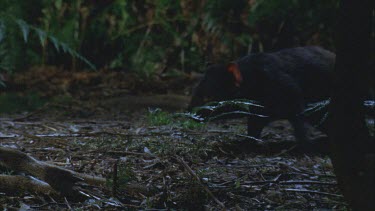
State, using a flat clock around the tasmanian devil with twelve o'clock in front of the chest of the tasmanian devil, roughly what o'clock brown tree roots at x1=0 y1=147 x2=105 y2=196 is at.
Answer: The brown tree roots is roughly at 10 o'clock from the tasmanian devil.

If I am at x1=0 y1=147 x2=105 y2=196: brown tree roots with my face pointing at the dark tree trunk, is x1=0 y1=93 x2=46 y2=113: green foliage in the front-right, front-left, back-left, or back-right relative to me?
back-left

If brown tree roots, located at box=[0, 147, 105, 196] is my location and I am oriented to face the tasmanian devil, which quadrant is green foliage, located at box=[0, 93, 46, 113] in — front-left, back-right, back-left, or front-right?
front-left

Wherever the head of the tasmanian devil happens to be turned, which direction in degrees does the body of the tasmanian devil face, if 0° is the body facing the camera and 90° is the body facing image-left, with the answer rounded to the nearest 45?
approximately 90°

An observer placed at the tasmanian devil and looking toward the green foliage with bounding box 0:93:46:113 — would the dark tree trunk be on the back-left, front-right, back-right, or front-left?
back-left

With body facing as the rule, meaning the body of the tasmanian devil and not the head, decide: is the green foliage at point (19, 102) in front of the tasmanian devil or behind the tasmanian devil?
in front

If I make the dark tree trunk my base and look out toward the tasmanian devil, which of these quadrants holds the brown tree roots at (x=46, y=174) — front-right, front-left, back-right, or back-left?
front-left

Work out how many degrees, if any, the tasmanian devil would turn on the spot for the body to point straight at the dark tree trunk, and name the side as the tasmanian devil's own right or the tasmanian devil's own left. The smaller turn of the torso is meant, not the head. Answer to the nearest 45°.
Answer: approximately 90° to the tasmanian devil's own left
